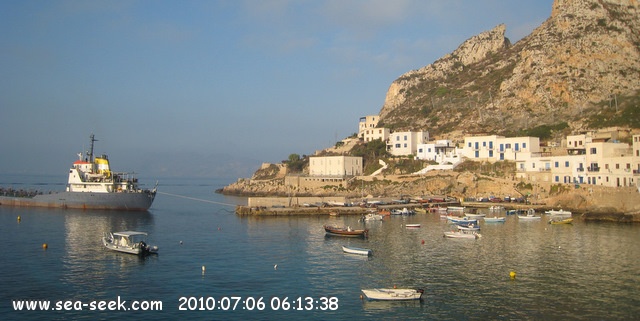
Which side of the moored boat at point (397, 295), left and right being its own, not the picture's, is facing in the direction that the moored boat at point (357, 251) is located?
right

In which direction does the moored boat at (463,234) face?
to the viewer's left

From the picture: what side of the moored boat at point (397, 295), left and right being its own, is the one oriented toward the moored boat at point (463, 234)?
right

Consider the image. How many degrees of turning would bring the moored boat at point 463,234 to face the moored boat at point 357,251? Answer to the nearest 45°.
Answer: approximately 45° to its left

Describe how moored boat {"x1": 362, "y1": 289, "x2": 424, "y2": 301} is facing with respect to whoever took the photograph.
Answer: facing to the left of the viewer

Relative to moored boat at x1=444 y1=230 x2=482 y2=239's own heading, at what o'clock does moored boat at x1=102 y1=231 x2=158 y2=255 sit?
moored boat at x1=102 y1=231 x2=158 y2=255 is roughly at 11 o'clock from moored boat at x1=444 y1=230 x2=482 y2=239.

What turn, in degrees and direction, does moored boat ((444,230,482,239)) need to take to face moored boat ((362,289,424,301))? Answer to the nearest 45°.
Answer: approximately 90° to its left

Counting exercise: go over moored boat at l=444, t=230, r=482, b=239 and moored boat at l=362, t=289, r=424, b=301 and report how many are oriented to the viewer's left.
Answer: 2
